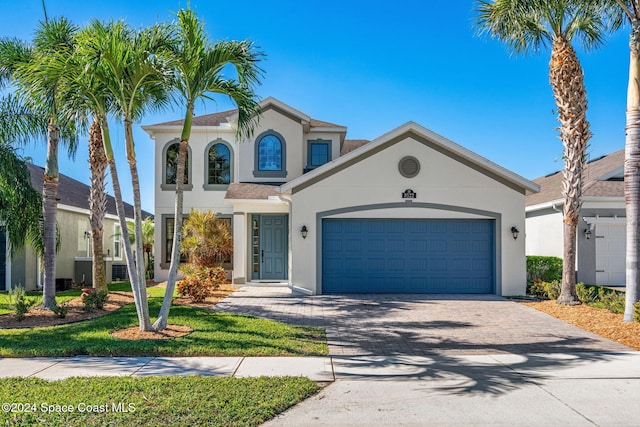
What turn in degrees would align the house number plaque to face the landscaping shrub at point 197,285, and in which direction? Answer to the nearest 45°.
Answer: approximately 90° to its right

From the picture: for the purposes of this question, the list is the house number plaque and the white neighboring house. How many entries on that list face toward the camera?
2

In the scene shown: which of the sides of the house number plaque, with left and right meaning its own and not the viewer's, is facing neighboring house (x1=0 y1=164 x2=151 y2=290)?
right

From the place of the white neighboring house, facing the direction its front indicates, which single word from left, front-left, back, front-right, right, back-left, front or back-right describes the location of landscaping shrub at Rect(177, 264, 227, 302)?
front-right

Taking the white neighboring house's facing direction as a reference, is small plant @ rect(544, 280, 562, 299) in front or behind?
in front

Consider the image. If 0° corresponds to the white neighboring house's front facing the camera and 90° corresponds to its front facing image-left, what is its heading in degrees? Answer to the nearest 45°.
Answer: approximately 0°

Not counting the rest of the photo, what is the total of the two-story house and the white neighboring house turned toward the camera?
2

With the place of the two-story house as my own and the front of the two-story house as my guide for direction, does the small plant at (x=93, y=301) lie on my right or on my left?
on my right

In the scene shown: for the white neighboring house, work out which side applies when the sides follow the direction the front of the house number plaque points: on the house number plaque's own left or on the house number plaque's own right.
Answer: on the house number plaque's own left
